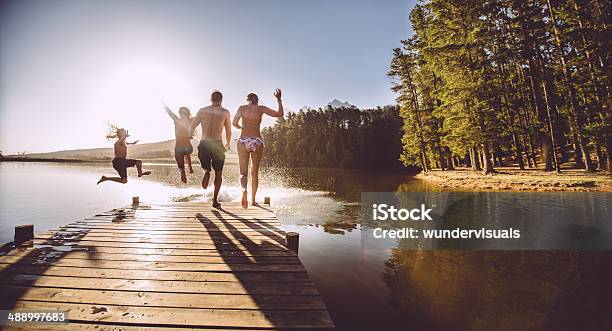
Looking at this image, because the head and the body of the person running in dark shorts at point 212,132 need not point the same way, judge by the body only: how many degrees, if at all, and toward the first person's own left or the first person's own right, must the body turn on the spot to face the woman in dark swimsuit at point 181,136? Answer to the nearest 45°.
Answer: approximately 45° to the first person's own left

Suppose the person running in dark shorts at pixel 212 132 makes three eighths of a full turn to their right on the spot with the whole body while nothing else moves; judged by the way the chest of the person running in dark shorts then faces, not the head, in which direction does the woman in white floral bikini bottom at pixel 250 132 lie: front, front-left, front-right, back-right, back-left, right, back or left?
front-left

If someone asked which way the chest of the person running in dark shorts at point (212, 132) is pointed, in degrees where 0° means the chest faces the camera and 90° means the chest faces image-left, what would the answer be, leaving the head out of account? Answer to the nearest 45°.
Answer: approximately 180°

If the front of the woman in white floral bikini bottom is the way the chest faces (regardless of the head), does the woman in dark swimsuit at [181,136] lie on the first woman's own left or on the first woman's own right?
on the first woman's own left

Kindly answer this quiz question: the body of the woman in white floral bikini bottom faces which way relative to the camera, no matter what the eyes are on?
away from the camera
